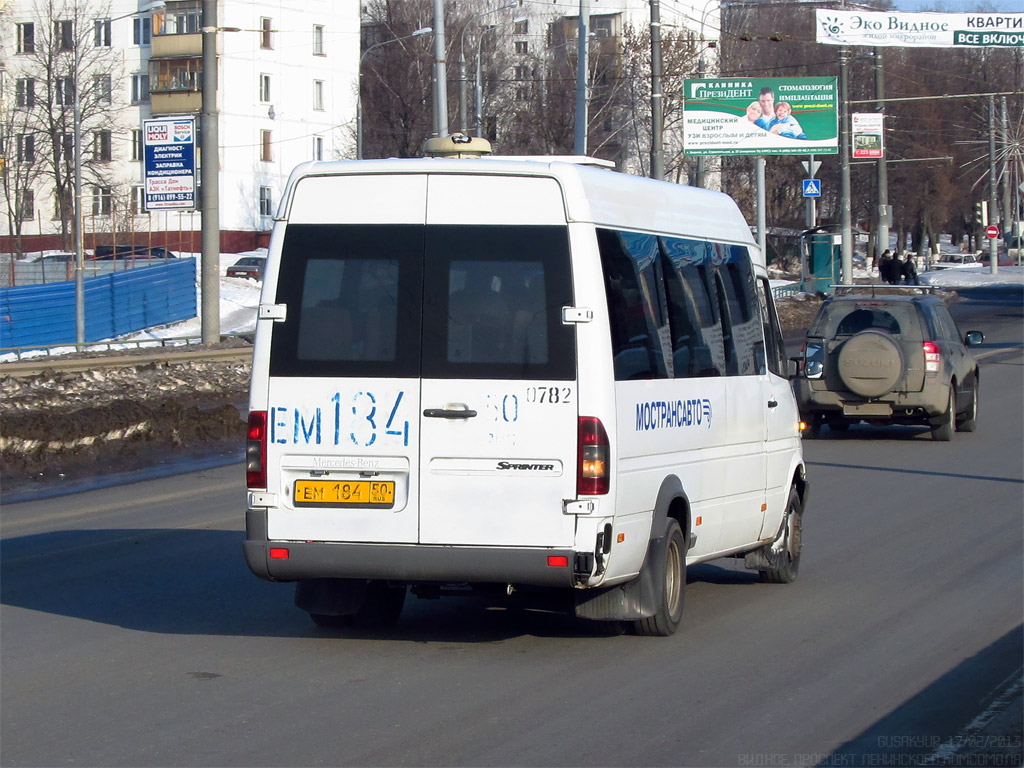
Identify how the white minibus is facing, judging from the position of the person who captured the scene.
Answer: facing away from the viewer and to the right of the viewer

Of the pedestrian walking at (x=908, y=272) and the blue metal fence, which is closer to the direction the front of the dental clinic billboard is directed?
the blue metal fence

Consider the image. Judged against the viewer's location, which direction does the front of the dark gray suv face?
facing away from the viewer

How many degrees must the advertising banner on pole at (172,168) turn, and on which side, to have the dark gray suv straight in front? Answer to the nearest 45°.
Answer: approximately 45° to its left

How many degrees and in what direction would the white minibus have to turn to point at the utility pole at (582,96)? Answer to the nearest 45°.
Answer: approximately 45° to its left

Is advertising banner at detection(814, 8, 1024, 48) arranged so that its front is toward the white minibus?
yes

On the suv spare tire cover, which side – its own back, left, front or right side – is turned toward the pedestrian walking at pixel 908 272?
back

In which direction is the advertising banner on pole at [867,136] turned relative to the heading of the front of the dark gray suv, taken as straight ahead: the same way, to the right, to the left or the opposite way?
the opposite way

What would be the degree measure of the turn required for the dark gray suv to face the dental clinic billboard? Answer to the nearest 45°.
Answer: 0° — it already faces it

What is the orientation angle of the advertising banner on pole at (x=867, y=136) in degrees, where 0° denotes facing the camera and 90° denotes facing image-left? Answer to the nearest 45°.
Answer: approximately 0°
